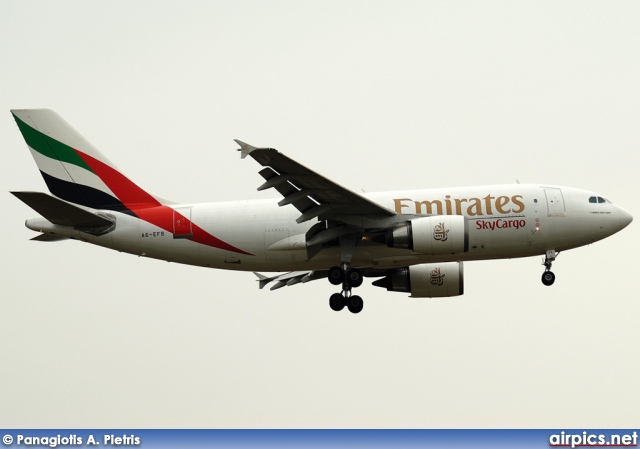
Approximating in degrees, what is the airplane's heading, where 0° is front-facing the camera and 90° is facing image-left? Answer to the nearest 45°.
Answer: approximately 270°
